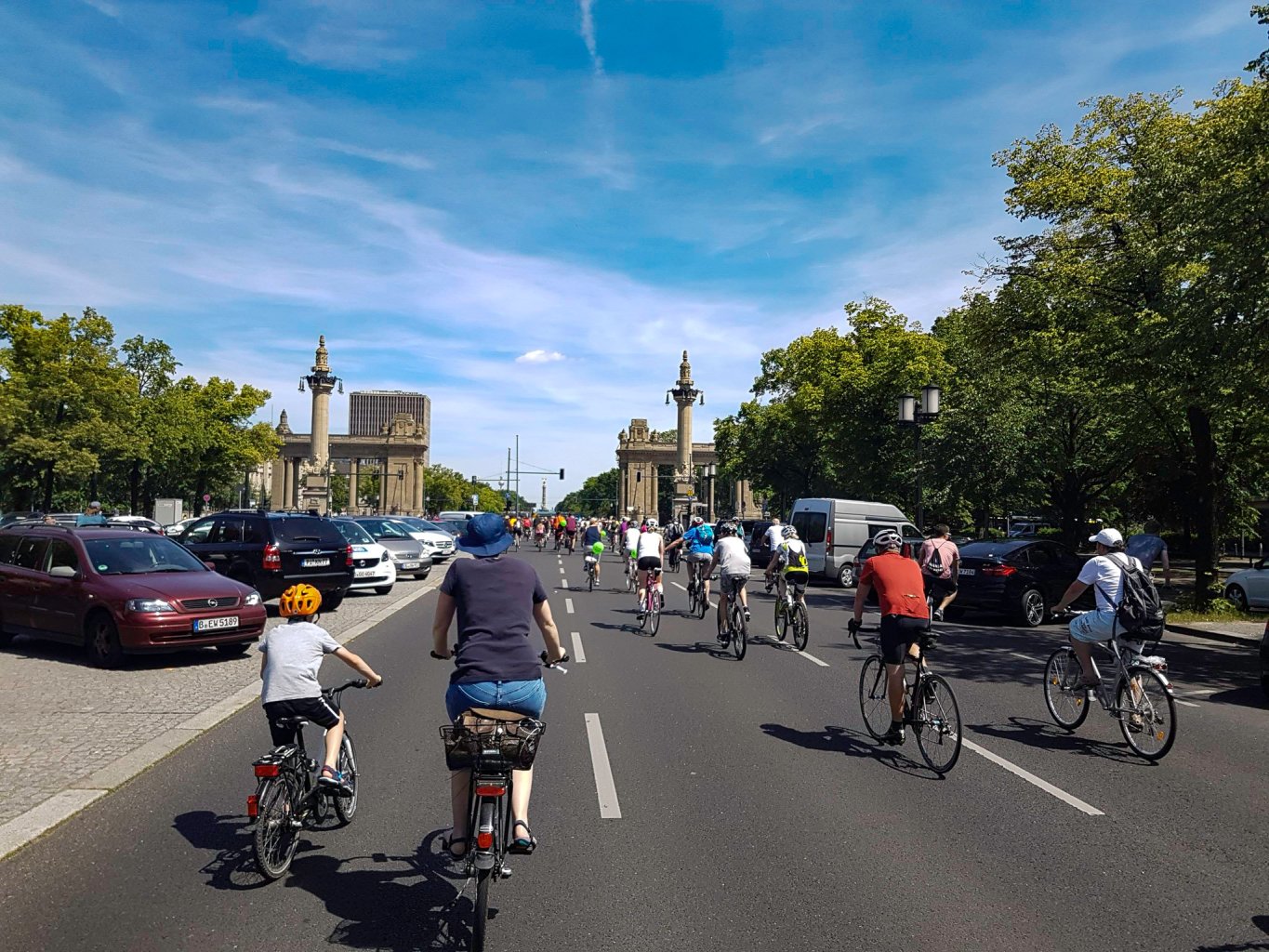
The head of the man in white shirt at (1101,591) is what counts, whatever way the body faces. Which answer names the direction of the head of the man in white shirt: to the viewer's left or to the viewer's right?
to the viewer's left

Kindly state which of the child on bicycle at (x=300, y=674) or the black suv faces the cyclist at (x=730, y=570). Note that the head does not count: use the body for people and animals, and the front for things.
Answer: the child on bicycle

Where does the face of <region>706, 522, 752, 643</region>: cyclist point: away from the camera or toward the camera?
away from the camera

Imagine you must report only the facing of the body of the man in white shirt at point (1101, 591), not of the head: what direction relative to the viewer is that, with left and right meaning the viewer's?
facing away from the viewer and to the left of the viewer

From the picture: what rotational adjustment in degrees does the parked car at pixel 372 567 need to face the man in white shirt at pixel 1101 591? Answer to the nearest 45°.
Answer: approximately 45° to its right
